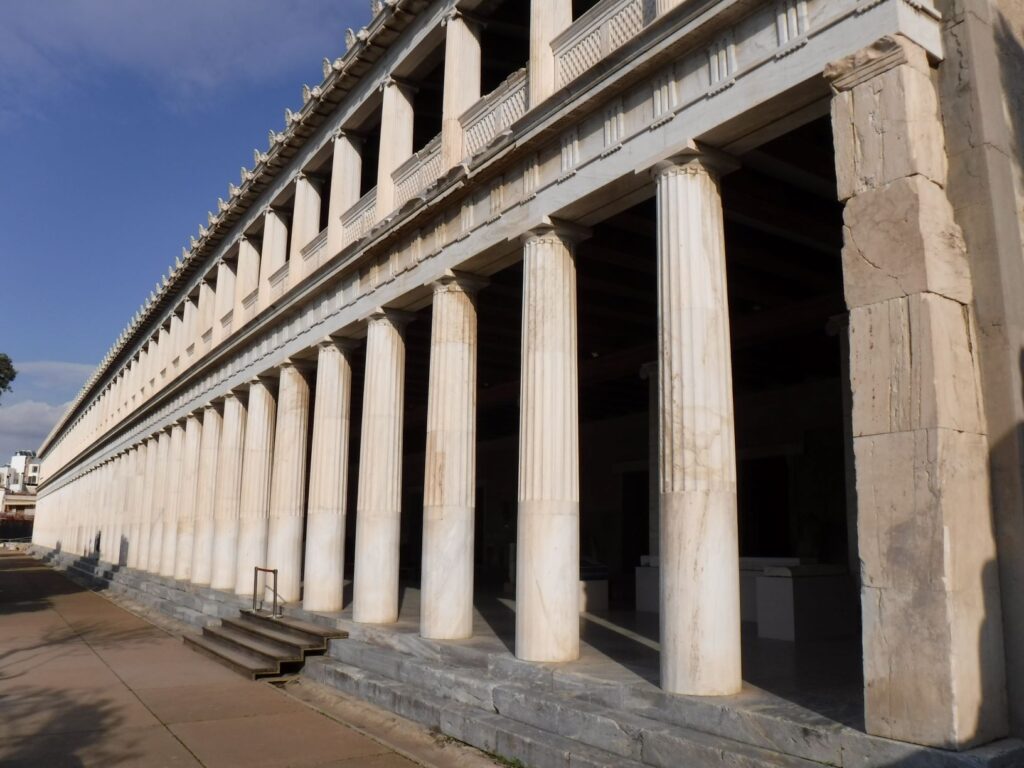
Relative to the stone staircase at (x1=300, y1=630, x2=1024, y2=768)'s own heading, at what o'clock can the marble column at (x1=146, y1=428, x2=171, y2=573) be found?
The marble column is roughly at 3 o'clock from the stone staircase.

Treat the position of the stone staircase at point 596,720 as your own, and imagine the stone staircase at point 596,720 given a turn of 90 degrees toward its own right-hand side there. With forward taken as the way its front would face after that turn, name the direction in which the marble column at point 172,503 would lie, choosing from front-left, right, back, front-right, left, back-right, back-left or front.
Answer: front

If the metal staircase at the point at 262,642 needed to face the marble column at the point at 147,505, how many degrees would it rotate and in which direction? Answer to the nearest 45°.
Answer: approximately 135° to its right

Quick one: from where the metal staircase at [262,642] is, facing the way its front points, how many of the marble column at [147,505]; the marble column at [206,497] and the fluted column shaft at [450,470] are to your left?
1

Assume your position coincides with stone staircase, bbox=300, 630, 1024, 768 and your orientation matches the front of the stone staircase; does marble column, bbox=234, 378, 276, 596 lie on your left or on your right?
on your right

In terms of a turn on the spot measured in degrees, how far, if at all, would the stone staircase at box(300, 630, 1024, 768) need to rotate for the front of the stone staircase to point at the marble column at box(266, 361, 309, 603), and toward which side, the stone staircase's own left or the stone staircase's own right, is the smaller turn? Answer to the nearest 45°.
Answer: approximately 90° to the stone staircase's own right

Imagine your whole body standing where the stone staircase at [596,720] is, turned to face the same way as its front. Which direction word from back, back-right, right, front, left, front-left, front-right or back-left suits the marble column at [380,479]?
right

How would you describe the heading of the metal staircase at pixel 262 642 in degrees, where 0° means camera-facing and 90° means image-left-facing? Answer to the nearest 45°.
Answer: approximately 45°

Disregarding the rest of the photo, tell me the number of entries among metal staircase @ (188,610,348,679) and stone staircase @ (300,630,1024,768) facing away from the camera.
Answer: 0

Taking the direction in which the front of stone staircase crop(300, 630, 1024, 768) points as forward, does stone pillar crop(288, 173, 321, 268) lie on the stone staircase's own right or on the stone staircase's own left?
on the stone staircase's own right
